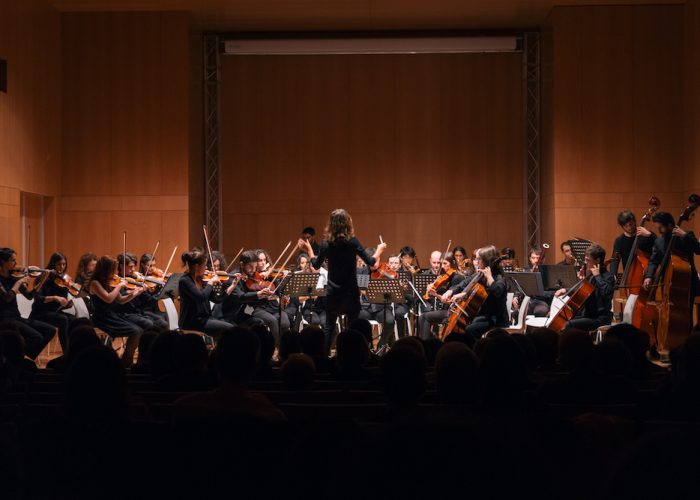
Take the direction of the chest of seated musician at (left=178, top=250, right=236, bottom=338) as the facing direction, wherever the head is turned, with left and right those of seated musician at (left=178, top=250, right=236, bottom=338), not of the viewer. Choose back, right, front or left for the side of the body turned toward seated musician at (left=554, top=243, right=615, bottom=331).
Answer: front

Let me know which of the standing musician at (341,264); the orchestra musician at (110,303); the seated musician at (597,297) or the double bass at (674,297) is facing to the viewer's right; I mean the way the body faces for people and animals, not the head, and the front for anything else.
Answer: the orchestra musician

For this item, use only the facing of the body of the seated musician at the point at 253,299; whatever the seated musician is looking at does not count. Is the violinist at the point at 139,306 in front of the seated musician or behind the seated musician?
behind

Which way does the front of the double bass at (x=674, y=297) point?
to the viewer's left

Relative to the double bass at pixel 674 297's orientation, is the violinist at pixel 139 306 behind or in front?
in front

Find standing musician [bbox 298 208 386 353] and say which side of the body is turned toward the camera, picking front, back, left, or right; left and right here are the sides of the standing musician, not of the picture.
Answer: back

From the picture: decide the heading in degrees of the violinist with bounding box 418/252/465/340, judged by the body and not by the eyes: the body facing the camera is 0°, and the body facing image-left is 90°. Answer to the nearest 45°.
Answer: approximately 90°

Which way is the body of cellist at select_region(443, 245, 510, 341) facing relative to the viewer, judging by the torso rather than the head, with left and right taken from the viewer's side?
facing to the left of the viewer

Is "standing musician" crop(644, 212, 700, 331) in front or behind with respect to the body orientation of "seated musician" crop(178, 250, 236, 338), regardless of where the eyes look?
in front

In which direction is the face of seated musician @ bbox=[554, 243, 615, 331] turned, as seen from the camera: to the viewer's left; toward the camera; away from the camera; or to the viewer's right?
to the viewer's left

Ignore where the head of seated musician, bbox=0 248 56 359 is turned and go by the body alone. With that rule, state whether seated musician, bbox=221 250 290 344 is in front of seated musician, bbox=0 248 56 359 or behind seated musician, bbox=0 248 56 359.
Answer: in front

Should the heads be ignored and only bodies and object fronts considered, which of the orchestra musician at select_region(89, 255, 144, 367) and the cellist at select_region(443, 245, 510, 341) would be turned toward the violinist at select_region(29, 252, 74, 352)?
the cellist

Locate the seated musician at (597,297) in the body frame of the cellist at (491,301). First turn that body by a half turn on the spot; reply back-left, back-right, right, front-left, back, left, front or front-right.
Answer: front

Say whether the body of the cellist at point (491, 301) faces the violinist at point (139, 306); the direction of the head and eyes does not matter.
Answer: yes

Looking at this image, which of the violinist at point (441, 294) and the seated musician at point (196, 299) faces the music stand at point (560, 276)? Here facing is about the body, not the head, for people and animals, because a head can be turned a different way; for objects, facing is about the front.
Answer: the seated musician

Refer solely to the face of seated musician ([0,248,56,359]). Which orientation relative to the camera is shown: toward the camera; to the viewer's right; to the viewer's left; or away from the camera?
to the viewer's right
